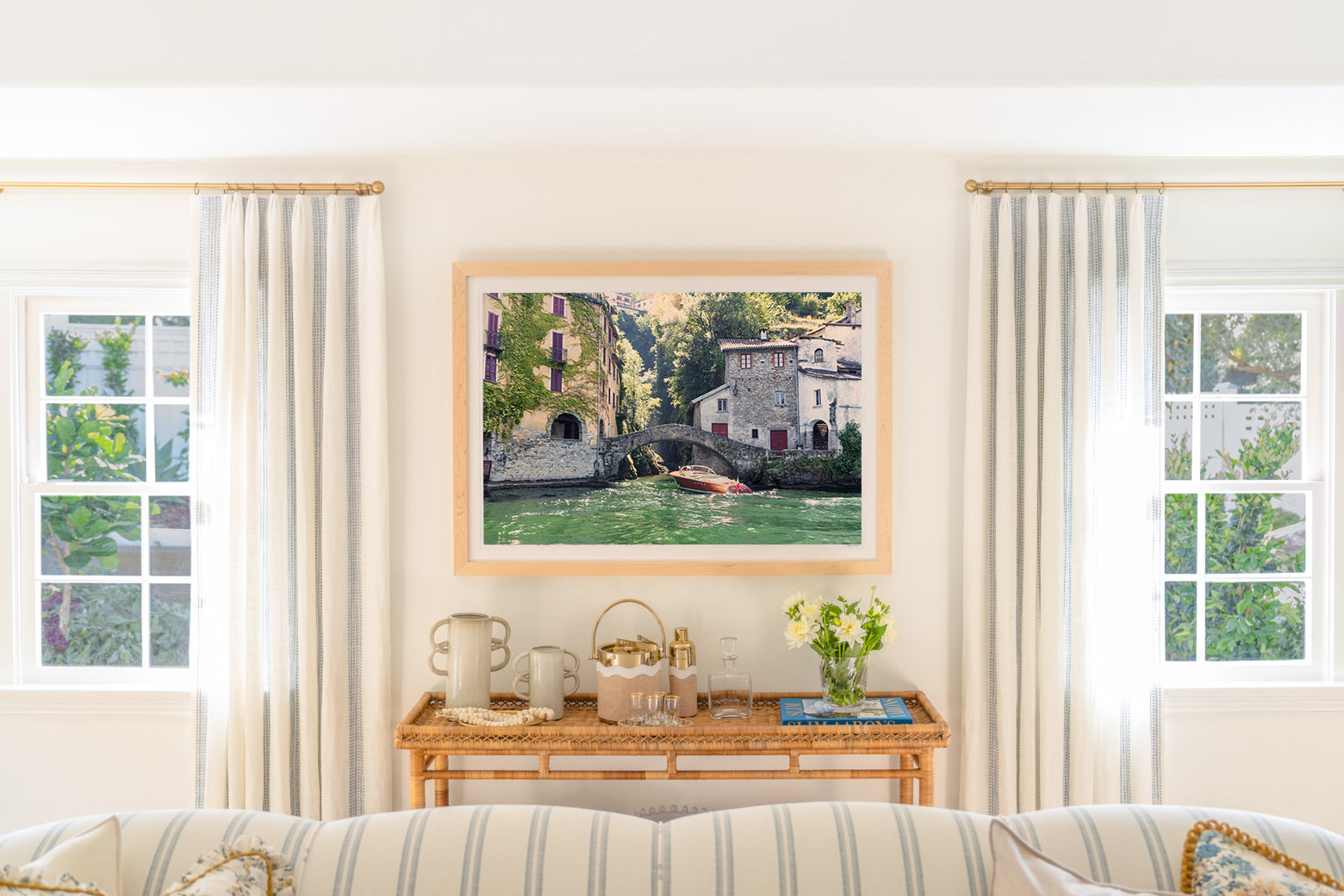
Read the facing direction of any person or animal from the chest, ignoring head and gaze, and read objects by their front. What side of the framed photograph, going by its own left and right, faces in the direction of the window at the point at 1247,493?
left

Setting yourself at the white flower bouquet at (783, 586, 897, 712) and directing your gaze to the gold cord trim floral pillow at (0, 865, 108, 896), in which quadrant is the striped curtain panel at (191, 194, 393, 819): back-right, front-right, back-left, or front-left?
front-right

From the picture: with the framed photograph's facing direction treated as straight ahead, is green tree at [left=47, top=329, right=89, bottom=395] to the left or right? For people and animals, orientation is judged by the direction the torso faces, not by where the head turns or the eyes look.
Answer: on its right

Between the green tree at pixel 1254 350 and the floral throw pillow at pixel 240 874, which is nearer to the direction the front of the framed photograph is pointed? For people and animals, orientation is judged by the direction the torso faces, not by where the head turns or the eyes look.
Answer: the floral throw pillow

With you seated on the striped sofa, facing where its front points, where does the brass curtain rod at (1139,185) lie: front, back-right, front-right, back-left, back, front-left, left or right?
back-left

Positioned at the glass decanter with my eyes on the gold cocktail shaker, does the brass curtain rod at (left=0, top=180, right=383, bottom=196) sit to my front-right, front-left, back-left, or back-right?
front-right

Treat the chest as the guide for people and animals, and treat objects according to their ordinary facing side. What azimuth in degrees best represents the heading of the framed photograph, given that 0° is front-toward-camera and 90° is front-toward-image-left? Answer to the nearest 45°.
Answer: approximately 0°

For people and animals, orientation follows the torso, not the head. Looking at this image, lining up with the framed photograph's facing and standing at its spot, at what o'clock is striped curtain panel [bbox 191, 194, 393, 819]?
The striped curtain panel is roughly at 3 o'clock from the framed photograph.

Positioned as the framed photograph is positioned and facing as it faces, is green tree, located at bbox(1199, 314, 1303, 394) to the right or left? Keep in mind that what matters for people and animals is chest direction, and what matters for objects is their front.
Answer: on its left

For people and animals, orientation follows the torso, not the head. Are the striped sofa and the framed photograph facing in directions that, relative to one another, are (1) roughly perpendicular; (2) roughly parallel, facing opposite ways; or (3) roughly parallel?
roughly parallel

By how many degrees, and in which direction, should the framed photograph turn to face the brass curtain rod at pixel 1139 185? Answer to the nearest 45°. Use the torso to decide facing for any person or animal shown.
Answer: approximately 90° to its left
